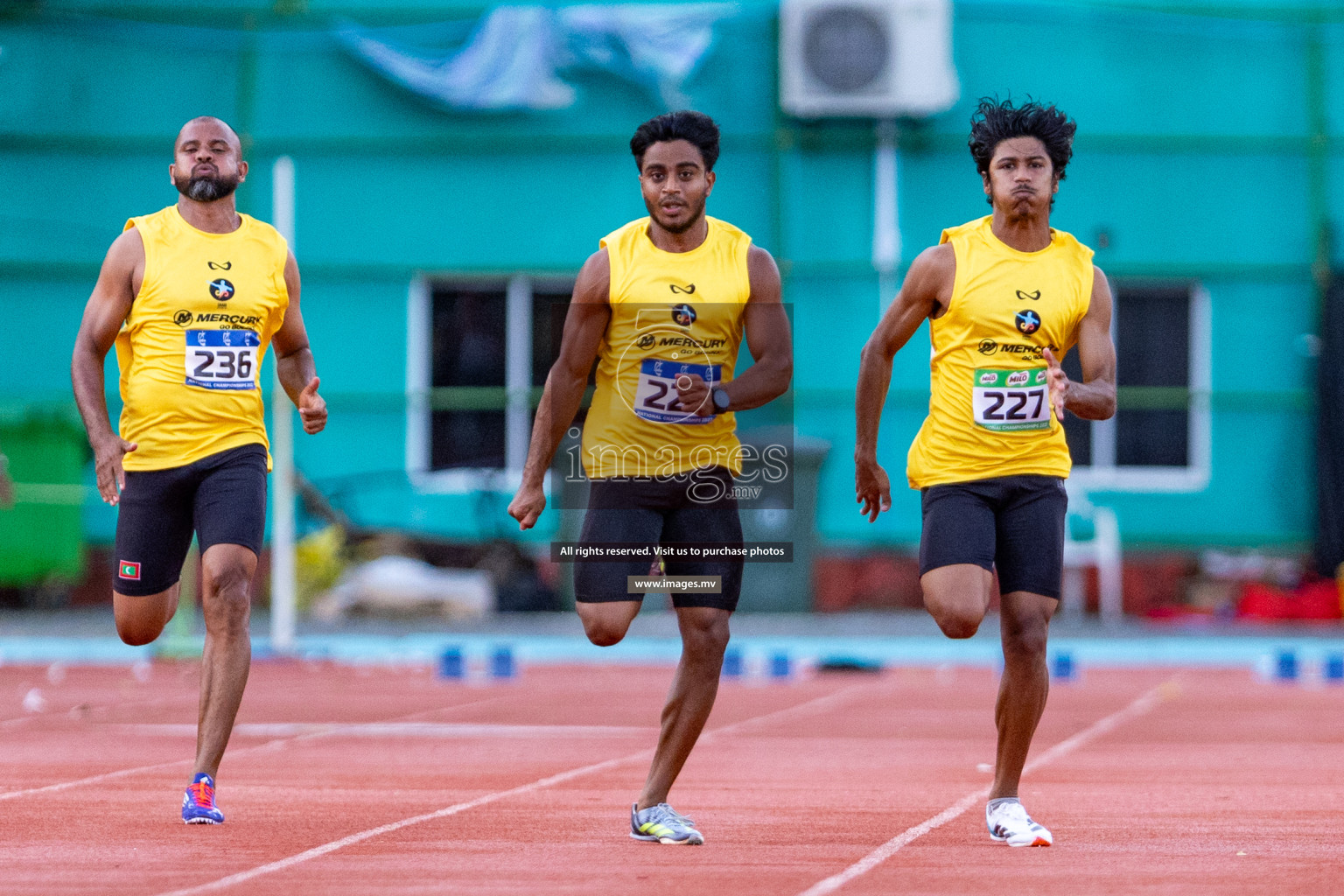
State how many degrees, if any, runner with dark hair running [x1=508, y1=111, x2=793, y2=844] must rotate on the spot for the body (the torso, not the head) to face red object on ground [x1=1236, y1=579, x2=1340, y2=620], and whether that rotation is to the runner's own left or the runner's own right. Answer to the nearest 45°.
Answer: approximately 135° to the runner's own left

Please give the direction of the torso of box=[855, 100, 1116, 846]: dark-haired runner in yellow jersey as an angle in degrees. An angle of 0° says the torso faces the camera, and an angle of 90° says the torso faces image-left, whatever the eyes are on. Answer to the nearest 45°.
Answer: approximately 0°

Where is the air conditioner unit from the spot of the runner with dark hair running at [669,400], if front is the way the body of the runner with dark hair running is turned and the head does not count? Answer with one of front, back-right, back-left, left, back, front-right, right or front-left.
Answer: back

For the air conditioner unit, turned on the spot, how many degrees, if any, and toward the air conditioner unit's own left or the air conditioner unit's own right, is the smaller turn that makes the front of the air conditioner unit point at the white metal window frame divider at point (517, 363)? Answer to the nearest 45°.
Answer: approximately 90° to the air conditioner unit's own right

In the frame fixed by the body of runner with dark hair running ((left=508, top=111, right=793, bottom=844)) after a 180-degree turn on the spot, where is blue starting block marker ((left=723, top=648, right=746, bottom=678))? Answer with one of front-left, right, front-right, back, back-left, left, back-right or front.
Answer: front

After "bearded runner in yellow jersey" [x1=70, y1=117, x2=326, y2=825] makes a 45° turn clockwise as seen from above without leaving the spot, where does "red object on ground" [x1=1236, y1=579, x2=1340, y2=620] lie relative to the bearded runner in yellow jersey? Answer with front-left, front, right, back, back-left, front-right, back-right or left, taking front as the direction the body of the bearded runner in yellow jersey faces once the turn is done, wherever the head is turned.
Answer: back

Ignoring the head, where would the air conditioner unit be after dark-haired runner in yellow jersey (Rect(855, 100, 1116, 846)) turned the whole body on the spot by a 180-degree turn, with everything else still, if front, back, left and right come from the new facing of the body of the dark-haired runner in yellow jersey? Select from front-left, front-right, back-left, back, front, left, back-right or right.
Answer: front

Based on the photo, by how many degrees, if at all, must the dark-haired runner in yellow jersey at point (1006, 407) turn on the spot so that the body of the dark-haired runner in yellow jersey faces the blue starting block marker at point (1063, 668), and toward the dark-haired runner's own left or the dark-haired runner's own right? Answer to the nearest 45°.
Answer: approximately 180°

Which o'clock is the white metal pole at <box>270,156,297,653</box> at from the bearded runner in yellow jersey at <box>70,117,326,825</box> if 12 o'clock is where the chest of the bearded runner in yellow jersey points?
The white metal pole is roughly at 6 o'clock from the bearded runner in yellow jersey.

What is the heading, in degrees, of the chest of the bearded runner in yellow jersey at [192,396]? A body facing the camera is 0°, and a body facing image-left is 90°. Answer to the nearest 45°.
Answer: approximately 0°
